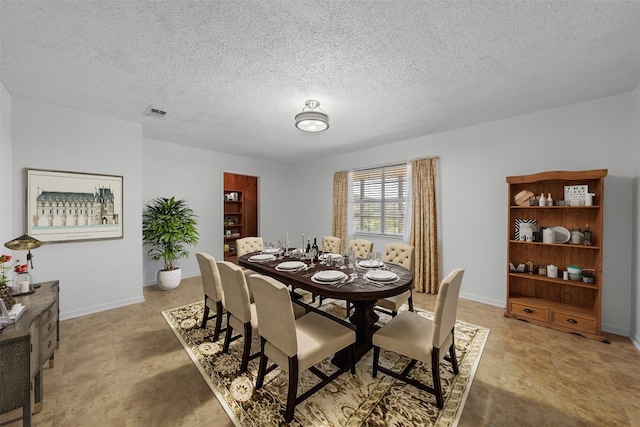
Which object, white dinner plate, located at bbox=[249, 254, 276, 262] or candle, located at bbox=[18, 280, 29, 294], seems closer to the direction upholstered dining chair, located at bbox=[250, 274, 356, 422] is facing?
the white dinner plate

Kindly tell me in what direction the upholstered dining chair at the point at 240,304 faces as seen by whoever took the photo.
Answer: facing away from the viewer and to the right of the viewer

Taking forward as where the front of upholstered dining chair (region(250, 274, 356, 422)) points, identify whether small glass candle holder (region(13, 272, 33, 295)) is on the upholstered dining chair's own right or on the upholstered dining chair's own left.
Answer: on the upholstered dining chair's own left

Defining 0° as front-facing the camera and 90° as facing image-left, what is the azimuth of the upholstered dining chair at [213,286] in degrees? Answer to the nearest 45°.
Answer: approximately 225°

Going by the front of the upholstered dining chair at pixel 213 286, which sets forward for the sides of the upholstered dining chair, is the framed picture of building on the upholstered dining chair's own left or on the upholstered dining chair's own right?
on the upholstered dining chair's own left

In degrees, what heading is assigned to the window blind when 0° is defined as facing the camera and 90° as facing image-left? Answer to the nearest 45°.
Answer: approximately 45°

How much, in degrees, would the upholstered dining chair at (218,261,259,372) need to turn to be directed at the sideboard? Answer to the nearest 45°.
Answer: approximately 135° to its left

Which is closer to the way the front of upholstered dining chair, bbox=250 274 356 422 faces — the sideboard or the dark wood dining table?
the dark wood dining table

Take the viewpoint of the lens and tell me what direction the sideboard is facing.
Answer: facing to the right of the viewer

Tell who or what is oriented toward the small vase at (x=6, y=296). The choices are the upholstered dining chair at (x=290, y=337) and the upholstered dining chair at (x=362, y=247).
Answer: the upholstered dining chair at (x=362, y=247)

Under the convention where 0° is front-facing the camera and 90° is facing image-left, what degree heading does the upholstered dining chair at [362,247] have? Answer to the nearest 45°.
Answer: approximately 45°

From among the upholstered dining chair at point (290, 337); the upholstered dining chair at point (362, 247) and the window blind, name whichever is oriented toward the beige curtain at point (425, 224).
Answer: the upholstered dining chair at point (290, 337)

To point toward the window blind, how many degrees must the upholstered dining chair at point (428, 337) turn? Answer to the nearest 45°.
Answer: approximately 45° to its right
